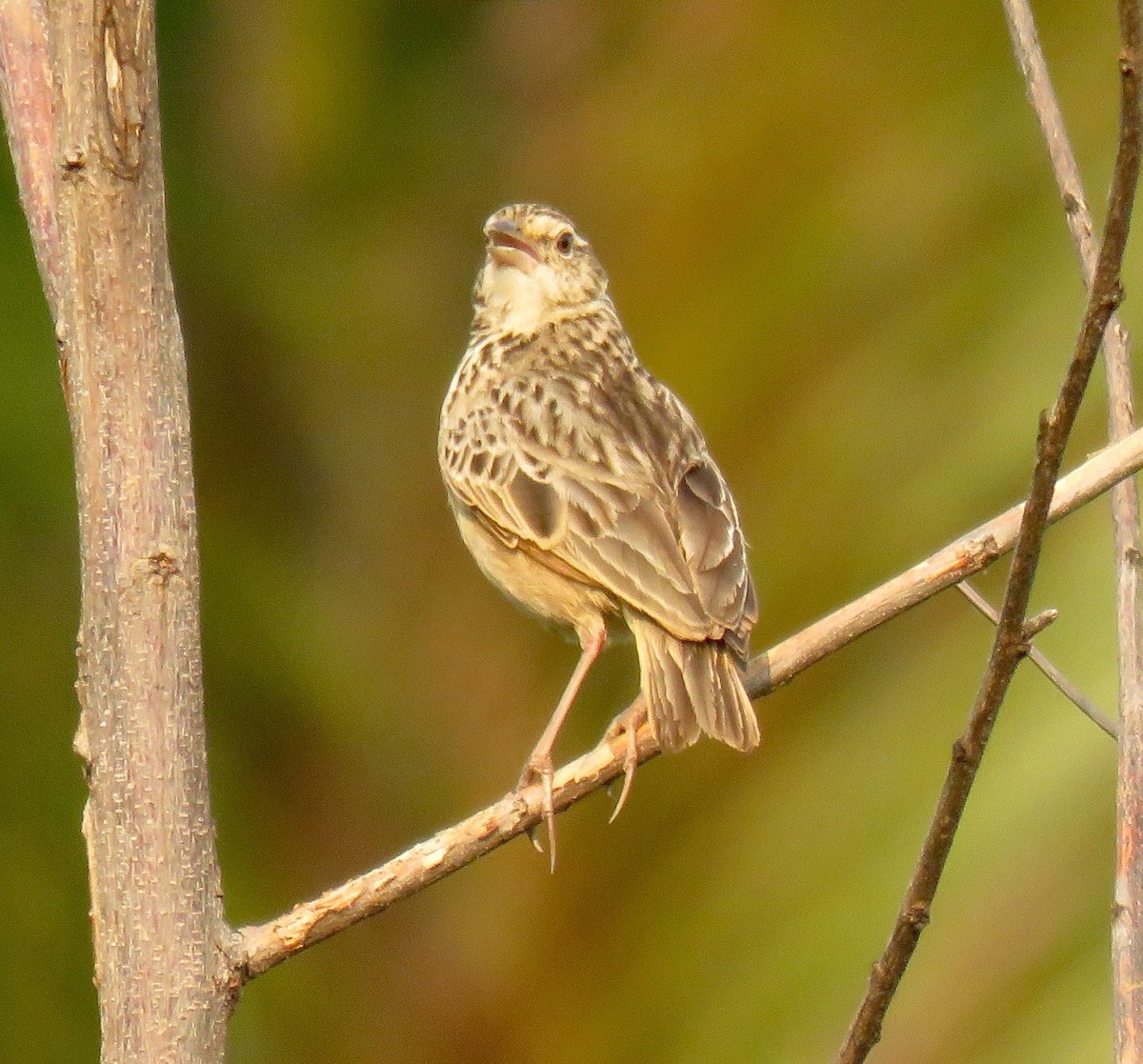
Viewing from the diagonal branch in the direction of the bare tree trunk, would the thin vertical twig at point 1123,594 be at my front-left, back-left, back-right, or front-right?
back-right

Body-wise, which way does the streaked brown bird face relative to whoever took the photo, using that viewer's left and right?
facing away from the viewer and to the left of the viewer

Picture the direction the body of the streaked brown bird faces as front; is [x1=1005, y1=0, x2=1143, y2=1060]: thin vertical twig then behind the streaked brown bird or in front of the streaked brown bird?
behind
